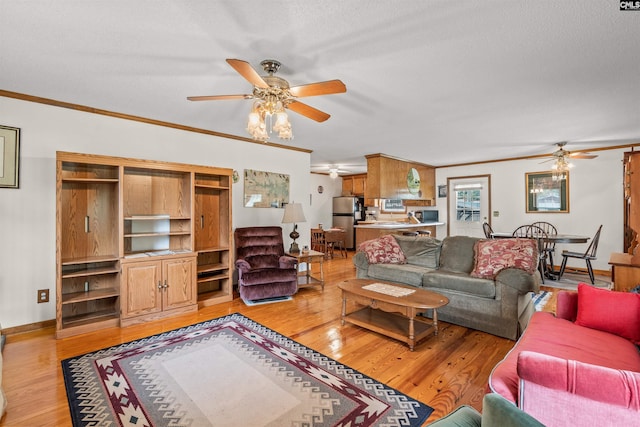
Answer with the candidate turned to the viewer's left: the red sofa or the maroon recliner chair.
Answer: the red sofa

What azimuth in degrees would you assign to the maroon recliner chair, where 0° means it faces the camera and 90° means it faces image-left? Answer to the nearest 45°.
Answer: approximately 315°

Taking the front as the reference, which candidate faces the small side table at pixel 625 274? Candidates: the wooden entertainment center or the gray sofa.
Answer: the wooden entertainment center

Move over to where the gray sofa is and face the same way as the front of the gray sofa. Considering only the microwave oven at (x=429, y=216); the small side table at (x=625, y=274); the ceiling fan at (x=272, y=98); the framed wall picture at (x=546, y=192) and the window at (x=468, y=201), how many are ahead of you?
1

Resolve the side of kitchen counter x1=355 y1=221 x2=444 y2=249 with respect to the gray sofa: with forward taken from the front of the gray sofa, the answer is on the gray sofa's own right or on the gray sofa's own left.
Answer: on the gray sofa's own right

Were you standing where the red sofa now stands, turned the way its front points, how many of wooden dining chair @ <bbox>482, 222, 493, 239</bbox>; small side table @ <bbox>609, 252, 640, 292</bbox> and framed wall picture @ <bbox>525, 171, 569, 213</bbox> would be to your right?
3

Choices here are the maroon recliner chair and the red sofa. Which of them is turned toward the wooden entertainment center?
the red sofa

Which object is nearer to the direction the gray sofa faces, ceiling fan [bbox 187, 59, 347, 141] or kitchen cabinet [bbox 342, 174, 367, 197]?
the ceiling fan

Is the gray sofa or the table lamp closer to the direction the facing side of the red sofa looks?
the table lamp

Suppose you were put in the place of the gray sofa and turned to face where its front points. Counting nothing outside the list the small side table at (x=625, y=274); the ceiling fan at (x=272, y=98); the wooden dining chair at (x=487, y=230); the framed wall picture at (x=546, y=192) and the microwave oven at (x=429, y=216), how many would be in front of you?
1

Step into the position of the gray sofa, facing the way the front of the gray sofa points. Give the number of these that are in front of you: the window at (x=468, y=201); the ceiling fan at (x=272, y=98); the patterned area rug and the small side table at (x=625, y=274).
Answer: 2

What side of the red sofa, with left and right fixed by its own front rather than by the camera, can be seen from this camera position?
left

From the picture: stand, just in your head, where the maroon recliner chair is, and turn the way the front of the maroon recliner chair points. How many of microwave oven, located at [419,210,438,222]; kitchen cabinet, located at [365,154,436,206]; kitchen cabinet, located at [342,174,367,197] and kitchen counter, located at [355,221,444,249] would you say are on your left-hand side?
4

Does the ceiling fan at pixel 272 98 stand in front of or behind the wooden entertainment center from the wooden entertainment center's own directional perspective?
in front
